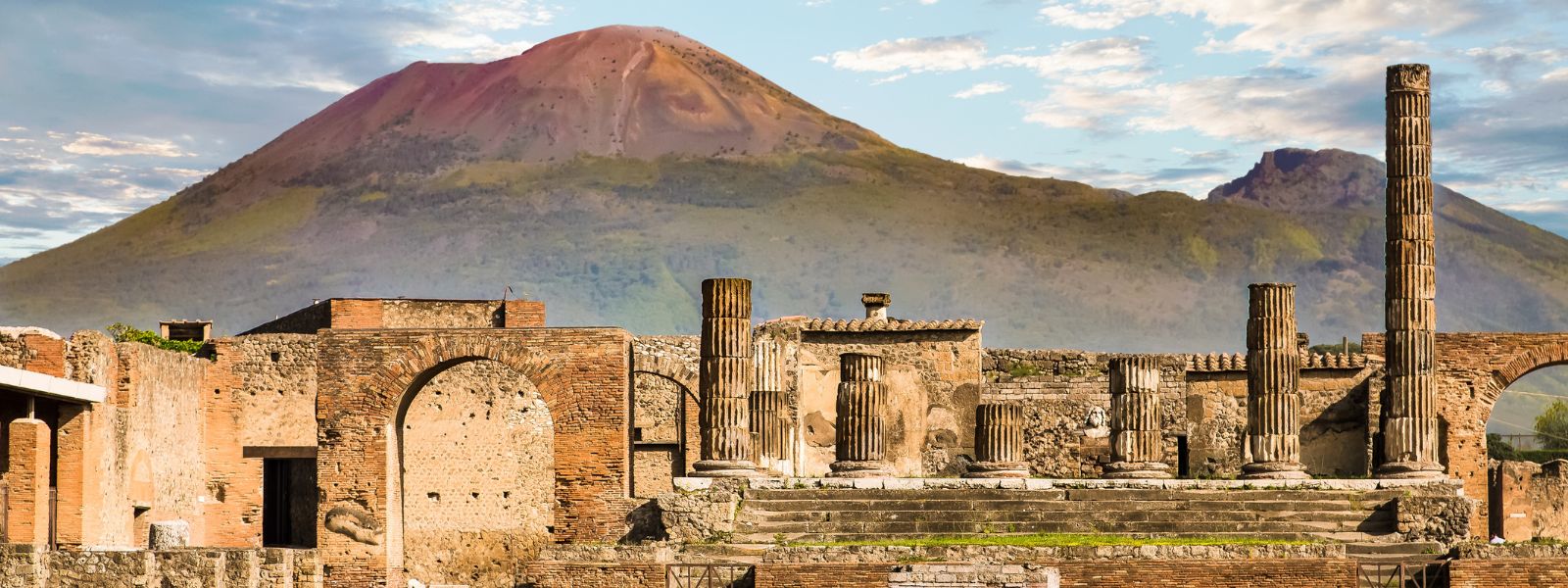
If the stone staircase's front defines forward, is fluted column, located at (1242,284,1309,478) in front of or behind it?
behind

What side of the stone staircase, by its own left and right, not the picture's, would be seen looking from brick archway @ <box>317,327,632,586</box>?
right

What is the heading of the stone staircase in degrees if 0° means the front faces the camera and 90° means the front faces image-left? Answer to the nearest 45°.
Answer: approximately 0°

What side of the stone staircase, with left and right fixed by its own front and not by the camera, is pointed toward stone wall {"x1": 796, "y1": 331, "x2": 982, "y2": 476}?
back

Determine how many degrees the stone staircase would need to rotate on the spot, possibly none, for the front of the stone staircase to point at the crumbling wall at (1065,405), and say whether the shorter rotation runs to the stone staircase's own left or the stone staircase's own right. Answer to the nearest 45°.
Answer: approximately 180°

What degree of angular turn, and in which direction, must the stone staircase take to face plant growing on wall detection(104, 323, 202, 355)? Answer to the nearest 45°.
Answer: approximately 135° to its right

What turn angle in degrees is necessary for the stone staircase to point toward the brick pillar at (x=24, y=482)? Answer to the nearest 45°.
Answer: approximately 90° to its right

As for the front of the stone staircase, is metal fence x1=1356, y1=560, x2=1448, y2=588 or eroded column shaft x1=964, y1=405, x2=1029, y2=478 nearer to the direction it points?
the metal fence

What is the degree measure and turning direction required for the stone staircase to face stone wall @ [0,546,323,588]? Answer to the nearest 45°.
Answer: approximately 90° to its right
